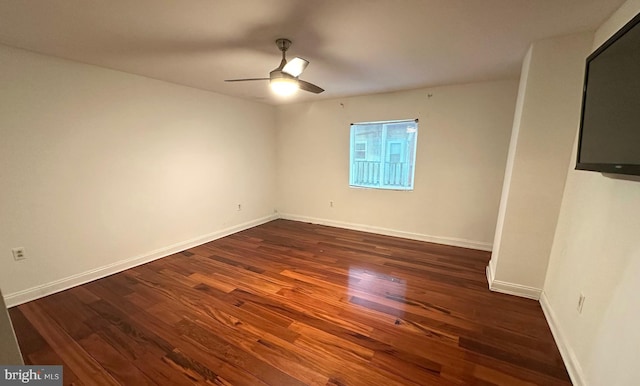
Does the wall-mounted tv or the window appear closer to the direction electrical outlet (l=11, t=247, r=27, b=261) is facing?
the wall-mounted tv

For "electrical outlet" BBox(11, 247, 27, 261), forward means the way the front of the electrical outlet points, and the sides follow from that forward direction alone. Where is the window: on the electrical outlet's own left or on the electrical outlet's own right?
on the electrical outlet's own left

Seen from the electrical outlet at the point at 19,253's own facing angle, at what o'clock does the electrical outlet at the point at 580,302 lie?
the electrical outlet at the point at 580,302 is roughly at 11 o'clock from the electrical outlet at the point at 19,253.
